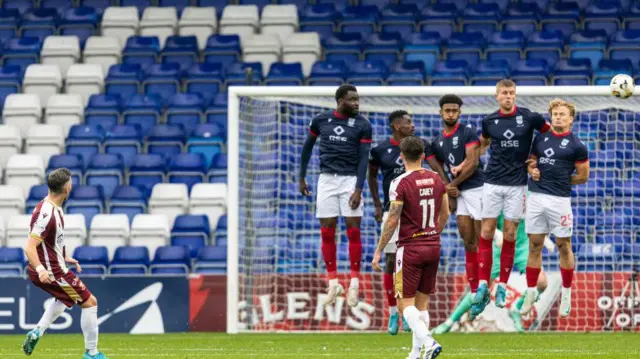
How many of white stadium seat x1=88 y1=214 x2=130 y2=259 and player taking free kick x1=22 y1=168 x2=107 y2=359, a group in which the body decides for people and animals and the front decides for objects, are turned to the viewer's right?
1

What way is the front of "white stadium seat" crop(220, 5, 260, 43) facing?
toward the camera

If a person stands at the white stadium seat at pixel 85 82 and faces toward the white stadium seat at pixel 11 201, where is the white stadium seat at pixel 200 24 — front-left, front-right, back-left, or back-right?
back-left

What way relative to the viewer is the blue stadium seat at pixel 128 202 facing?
toward the camera

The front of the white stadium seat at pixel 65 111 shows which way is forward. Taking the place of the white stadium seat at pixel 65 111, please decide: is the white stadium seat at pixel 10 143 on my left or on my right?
on my right

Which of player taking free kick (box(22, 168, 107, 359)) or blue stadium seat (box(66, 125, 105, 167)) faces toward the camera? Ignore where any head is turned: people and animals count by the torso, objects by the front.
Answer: the blue stadium seat

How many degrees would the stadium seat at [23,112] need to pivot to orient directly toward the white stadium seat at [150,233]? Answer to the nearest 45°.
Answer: approximately 45° to its left

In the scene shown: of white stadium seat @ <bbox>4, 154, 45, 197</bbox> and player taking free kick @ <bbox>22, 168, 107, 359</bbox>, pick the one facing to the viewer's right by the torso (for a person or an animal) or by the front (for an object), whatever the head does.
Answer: the player taking free kick

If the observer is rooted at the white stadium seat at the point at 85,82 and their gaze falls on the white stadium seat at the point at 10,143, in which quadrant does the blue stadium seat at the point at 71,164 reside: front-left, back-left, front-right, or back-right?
front-left

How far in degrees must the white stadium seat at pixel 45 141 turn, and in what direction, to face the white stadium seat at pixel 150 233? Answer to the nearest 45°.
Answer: approximately 45° to its left

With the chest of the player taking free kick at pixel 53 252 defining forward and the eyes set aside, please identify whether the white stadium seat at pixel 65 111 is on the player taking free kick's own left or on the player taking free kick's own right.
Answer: on the player taking free kick's own left

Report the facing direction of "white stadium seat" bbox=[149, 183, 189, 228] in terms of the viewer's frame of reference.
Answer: facing the viewer

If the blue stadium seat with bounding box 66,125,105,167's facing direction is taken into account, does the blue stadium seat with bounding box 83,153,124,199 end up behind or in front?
in front

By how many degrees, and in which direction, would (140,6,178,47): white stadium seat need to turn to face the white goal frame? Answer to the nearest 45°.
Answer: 0° — it already faces it
